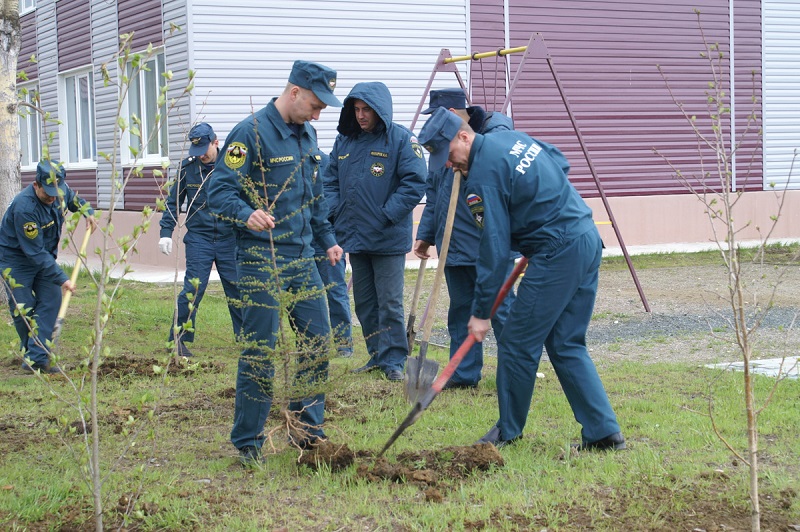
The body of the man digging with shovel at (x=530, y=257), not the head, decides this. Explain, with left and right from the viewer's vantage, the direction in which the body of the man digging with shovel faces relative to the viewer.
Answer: facing to the left of the viewer

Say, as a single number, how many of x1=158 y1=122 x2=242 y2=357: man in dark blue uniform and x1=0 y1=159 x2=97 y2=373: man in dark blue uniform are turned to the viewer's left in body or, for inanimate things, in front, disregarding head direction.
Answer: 0

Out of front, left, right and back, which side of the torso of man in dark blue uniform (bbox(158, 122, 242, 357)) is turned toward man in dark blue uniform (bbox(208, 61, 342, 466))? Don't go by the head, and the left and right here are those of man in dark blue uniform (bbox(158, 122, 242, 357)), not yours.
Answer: front

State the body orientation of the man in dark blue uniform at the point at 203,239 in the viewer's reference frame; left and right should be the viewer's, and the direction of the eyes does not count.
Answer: facing the viewer

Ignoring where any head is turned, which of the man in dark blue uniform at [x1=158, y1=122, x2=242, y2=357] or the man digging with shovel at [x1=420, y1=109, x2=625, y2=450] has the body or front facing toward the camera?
the man in dark blue uniform

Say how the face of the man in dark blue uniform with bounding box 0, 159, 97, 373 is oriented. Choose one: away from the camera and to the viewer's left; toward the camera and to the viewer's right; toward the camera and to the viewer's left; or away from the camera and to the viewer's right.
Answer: toward the camera and to the viewer's right

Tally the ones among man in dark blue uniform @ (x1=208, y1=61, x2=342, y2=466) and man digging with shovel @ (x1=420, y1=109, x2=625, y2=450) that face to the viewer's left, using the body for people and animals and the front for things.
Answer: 1

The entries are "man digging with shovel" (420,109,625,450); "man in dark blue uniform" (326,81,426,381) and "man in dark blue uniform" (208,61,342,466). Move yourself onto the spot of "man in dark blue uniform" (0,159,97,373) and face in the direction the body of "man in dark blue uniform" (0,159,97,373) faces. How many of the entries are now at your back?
0

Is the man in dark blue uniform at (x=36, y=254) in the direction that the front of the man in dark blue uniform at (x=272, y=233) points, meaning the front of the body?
no

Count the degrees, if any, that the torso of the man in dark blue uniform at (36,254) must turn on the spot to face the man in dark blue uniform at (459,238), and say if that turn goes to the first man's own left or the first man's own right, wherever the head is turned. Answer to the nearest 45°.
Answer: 0° — they already face them

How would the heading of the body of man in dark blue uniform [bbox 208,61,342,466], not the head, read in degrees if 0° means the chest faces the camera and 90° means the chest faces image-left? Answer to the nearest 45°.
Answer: approximately 315°

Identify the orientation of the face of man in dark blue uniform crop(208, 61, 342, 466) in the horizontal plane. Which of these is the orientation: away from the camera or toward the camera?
toward the camera

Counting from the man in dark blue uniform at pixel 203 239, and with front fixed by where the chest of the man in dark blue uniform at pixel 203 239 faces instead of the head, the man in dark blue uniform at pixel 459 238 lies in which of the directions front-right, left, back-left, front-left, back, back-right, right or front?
front-left

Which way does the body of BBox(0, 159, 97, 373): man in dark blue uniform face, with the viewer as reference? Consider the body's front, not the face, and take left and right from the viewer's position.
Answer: facing the viewer and to the right of the viewer

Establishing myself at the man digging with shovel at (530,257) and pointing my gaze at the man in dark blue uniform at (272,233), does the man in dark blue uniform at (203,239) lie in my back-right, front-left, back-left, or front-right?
front-right
